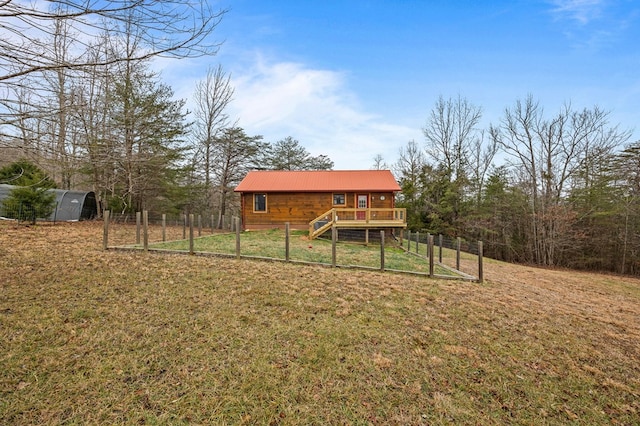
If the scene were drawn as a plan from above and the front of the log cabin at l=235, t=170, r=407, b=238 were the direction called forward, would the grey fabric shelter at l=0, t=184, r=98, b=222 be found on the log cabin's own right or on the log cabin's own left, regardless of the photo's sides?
on the log cabin's own right

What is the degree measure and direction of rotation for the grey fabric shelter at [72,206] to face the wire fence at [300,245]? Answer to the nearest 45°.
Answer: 0° — it already faces it

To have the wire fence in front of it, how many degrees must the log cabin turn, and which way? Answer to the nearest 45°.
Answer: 0° — it already faces it

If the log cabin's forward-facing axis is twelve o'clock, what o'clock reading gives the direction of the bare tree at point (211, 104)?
The bare tree is roughly at 4 o'clock from the log cabin.

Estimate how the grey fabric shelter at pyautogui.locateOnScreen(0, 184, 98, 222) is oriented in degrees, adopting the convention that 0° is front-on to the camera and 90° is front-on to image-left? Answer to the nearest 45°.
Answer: approximately 315°

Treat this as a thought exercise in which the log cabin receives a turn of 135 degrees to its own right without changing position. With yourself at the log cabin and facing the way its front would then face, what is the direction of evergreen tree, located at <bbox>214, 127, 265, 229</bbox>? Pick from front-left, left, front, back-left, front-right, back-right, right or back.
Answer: front

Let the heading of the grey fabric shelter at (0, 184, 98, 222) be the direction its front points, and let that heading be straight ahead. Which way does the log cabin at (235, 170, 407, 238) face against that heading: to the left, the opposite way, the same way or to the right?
to the right
